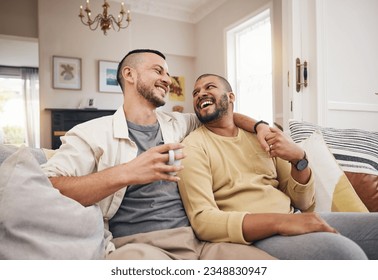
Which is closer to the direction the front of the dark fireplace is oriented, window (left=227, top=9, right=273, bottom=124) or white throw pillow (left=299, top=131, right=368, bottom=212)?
the white throw pillow

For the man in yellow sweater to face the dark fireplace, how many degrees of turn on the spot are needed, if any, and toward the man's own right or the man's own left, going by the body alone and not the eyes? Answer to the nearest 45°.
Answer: approximately 180°

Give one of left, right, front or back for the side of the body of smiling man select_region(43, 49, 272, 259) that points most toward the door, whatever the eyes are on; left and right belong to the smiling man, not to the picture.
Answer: left

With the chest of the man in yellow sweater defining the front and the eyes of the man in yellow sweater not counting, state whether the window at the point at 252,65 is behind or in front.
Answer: behind

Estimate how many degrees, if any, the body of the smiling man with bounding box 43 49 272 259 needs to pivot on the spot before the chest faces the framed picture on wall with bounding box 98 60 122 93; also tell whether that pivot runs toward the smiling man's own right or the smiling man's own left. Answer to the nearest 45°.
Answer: approximately 135° to the smiling man's own left

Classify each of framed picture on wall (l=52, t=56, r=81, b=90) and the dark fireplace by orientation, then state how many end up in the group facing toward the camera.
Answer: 2

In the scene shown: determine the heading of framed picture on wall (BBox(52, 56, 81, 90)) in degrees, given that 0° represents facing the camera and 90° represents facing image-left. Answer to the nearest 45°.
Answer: approximately 0°

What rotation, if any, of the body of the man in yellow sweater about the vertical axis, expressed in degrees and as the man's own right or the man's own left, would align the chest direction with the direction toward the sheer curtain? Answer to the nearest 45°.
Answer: approximately 180°

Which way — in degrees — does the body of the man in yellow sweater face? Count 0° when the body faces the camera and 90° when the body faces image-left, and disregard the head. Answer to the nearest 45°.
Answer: approximately 315°
